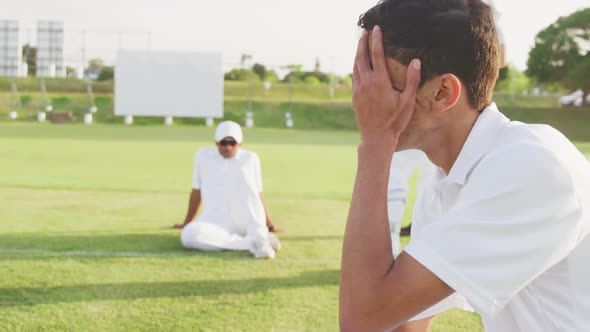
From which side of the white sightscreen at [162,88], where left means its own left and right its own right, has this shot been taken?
front

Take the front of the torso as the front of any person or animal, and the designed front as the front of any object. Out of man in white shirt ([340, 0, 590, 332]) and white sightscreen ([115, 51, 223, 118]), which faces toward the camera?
the white sightscreen

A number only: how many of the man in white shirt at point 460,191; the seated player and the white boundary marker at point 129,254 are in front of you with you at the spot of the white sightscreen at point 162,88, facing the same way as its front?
3

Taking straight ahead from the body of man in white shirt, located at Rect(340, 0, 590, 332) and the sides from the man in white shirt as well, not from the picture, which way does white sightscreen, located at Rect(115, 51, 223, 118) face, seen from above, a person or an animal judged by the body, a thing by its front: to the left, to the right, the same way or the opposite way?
to the left

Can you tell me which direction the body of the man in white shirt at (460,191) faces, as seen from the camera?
to the viewer's left

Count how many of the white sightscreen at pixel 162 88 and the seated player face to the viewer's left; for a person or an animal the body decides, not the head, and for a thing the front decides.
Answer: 0

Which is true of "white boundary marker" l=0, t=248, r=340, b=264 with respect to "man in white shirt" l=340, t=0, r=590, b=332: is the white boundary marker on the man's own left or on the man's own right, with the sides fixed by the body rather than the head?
on the man's own right

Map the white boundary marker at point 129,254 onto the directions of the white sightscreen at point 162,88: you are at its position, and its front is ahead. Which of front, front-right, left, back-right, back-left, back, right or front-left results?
front

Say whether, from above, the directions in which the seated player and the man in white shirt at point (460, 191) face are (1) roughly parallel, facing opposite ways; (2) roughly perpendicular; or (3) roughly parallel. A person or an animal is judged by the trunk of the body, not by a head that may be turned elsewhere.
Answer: roughly perpendicular

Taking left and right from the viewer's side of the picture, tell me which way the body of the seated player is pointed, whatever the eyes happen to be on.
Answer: facing the viewer

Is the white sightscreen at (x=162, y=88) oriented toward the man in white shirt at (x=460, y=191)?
yes
